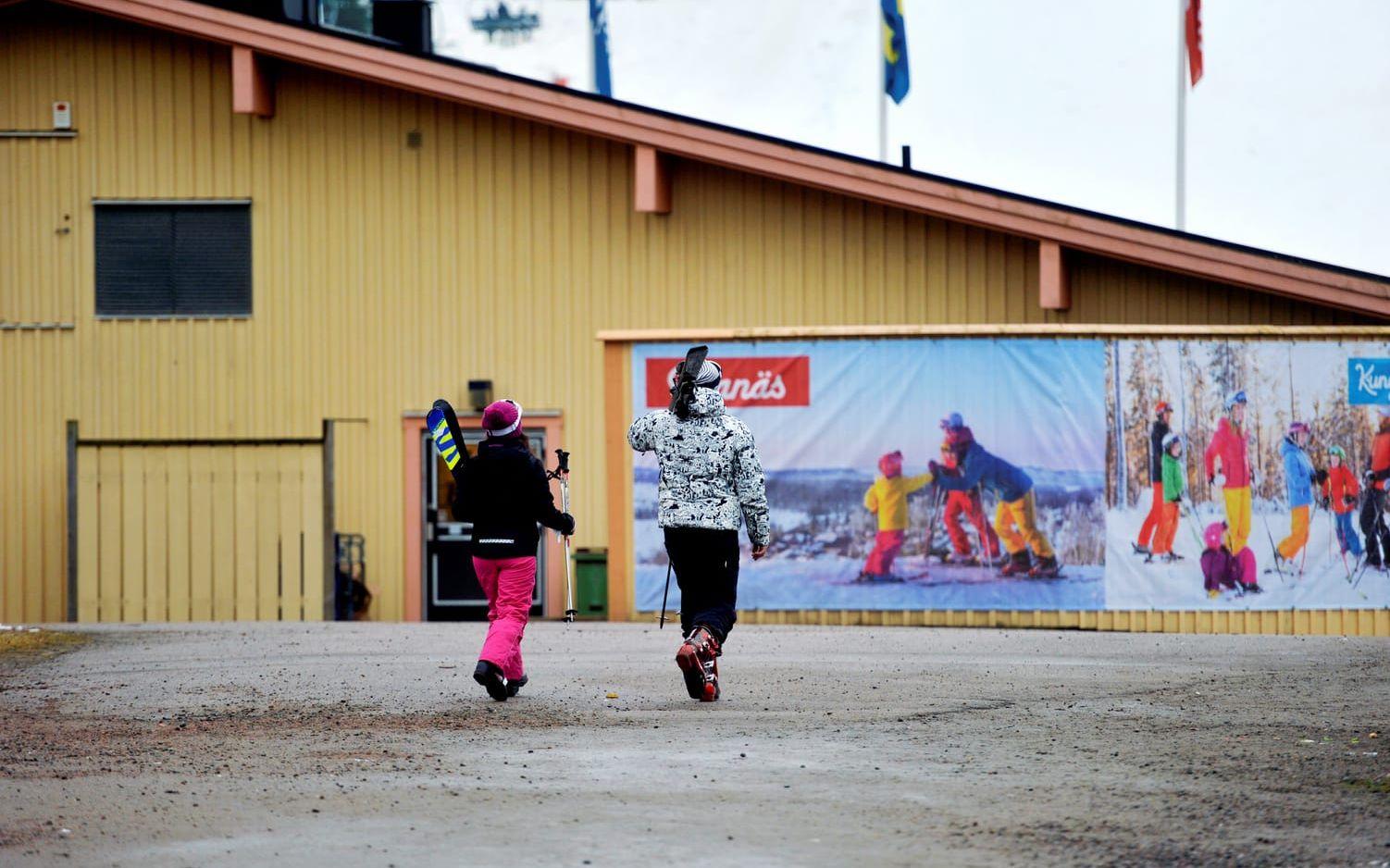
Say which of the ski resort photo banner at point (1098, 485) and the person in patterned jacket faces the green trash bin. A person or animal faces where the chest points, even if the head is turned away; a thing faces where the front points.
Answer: the person in patterned jacket

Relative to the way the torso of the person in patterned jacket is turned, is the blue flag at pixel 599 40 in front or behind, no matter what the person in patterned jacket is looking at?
in front

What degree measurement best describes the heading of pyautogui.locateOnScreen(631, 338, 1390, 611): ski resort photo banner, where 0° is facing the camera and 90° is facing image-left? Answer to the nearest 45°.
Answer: approximately 0°

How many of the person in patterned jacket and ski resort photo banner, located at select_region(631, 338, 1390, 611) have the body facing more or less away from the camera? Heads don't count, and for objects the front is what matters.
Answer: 1

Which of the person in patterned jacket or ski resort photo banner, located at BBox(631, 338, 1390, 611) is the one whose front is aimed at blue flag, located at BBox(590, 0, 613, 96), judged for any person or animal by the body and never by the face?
the person in patterned jacket

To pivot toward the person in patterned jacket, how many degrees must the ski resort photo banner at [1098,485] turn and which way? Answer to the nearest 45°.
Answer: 0° — it already faces them

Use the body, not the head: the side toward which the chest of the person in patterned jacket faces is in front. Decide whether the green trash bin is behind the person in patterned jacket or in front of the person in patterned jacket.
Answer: in front

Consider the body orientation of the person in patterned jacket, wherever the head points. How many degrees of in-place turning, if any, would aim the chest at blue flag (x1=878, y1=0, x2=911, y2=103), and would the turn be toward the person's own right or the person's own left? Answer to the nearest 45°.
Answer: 0° — they already face it

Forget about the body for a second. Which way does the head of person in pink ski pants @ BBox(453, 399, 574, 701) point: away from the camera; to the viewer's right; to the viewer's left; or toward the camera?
away from the camera

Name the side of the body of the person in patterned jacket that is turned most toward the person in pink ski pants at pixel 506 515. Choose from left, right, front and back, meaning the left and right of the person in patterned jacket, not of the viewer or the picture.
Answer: left

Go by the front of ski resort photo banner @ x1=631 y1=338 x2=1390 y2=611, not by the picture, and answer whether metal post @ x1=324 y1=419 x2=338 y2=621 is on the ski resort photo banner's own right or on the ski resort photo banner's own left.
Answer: on the ski resort photo banner's own right

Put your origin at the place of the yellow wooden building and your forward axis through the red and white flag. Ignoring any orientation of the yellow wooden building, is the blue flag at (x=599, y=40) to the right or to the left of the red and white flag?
left

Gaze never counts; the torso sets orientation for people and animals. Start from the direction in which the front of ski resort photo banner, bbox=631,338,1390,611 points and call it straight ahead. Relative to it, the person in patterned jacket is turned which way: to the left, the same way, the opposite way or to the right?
the opposite way

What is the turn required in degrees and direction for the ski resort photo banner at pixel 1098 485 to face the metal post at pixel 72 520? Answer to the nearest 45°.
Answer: approximately 90° to its right

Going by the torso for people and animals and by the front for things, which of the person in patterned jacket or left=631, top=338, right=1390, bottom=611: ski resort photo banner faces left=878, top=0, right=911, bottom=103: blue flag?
the person in patterned jacket

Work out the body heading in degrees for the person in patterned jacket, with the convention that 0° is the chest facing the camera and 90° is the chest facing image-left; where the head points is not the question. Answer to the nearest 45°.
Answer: approximately 180°
